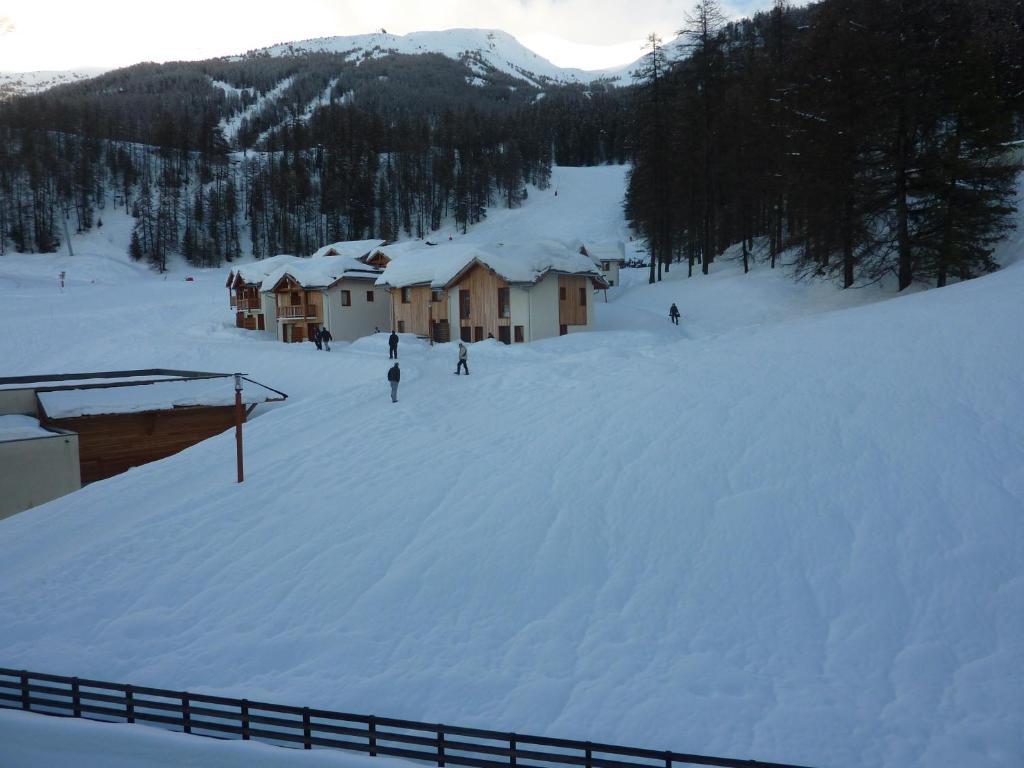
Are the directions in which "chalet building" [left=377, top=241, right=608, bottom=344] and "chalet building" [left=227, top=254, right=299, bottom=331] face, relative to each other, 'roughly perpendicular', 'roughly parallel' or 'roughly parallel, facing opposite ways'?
roughly parallel

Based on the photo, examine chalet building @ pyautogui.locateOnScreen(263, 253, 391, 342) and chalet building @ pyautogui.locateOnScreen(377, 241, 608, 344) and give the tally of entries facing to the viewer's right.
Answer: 0

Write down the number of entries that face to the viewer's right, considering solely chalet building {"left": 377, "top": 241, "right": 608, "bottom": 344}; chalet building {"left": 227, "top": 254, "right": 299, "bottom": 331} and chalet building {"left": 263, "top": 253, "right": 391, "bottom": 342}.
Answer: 0

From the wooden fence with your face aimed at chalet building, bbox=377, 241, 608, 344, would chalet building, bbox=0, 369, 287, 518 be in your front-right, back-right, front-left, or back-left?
front-left

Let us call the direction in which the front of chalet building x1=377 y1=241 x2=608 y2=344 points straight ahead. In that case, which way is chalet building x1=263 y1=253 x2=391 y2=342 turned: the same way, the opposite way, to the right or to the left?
the same way

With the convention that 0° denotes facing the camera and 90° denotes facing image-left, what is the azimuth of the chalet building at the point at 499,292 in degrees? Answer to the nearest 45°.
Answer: approximately 45°

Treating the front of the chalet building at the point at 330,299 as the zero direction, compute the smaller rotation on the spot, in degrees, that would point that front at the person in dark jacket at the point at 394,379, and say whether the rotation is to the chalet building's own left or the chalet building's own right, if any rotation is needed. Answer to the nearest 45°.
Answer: approximately 45° to the chalet building's own left

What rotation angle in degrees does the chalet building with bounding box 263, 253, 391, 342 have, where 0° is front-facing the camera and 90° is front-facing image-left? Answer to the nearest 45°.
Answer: approximately 45°

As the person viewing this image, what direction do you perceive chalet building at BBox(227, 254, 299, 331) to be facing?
facing the viewer and to the left of the viewer

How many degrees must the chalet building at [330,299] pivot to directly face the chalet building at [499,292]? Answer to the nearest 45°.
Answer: approximately 90° to its left

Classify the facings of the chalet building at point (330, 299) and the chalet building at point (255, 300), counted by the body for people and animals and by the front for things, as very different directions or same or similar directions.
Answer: same or similar directions

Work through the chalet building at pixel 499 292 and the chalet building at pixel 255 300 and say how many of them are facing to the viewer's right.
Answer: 0

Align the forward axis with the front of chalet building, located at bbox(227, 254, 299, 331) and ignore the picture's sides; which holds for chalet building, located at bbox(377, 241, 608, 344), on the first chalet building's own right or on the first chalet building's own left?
on the first chalet building's own left

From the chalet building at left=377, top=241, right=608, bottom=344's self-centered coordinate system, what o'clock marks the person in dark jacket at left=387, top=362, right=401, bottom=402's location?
The person in dark jacket is roughly at 11 o'clock from the chalet building.

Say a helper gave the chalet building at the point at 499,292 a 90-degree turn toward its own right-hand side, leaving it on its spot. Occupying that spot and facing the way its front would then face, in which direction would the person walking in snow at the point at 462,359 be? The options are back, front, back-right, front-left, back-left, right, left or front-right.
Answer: back-left

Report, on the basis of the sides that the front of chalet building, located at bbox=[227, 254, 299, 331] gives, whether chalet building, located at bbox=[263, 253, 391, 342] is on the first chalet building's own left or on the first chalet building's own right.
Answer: on the first chalet building's own left
